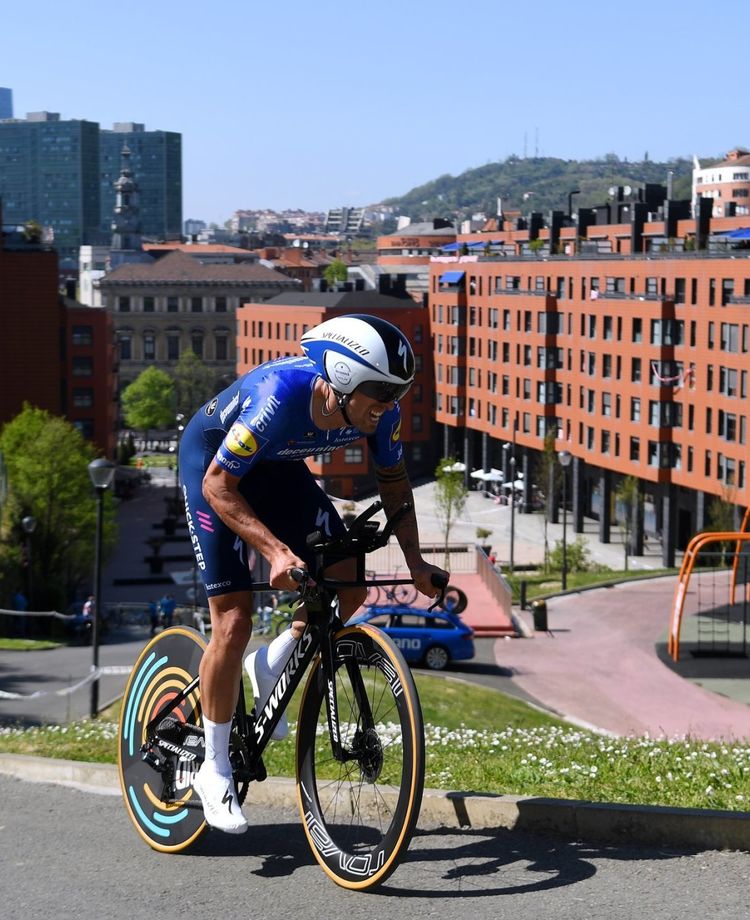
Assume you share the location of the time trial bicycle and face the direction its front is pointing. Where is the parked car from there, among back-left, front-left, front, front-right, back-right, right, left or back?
back-left

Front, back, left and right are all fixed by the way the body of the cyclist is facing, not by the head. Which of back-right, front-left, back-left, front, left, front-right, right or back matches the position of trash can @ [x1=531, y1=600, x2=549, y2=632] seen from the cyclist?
back-left

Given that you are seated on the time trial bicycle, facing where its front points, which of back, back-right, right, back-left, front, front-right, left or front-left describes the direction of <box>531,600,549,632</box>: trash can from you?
back-left

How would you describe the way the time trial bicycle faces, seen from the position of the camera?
facing the viewer and to the right of the viewer

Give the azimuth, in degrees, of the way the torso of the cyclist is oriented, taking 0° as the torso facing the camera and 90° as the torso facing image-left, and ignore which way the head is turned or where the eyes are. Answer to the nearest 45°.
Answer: approximately 315°

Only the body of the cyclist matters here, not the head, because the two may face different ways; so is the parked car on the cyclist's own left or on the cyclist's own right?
on the cyclist's own left
